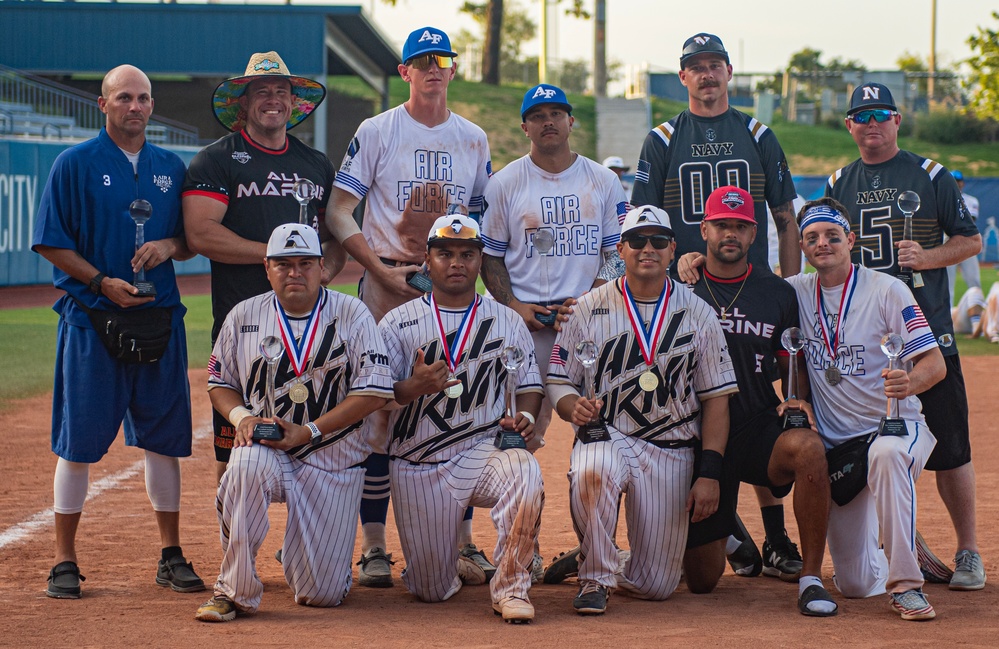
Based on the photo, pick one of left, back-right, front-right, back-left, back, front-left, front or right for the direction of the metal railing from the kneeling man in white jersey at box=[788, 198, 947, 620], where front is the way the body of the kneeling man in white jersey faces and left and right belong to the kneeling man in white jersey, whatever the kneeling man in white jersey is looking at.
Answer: back-right

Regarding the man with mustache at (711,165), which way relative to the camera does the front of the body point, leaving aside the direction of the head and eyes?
toward the camera

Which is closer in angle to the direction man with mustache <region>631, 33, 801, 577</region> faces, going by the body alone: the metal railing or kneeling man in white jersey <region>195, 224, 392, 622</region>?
the kneeling man in white jersey

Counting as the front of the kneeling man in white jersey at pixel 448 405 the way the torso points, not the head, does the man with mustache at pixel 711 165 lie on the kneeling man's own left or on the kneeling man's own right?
on the kneeling man's own left

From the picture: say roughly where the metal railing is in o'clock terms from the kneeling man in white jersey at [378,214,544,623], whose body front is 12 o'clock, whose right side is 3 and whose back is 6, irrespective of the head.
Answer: The metal railing is roughly at 5 o'clock from the kneeling man in white jersey.

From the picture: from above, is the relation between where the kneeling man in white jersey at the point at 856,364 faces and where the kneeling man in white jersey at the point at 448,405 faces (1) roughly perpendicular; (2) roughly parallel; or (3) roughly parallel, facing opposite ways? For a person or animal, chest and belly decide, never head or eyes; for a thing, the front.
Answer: roughly parallel

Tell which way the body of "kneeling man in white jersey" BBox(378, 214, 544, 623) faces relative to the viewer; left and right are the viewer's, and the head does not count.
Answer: facing the viewer

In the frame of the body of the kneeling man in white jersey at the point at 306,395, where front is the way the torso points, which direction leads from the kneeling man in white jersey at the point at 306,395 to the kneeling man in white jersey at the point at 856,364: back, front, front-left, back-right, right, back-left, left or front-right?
left

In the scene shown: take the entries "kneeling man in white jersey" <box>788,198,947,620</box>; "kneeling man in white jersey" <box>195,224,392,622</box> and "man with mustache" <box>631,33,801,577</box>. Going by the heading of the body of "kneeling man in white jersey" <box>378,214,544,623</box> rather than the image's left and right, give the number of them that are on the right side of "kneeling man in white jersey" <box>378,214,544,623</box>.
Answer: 1

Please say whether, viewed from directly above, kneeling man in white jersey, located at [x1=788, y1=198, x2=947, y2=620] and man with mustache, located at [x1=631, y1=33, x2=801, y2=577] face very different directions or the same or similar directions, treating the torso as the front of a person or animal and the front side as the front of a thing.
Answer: same or similar directions

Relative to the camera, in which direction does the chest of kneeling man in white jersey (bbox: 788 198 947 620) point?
toward the camera
